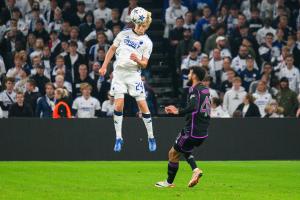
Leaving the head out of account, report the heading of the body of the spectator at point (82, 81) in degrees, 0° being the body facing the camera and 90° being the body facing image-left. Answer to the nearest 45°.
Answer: approximately 0°

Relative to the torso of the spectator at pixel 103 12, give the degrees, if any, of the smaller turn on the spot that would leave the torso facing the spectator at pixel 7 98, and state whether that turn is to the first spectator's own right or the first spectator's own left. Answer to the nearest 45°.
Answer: approximately 45° to the first spectator's own right

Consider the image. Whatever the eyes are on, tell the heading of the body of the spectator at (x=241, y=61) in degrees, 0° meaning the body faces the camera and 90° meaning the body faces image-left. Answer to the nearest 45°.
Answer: approximately 0°

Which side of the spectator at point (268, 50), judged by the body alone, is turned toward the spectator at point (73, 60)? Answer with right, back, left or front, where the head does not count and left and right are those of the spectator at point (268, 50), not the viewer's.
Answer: right

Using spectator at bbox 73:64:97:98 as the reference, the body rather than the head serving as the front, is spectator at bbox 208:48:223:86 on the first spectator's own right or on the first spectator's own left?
on the first spectator's own left
